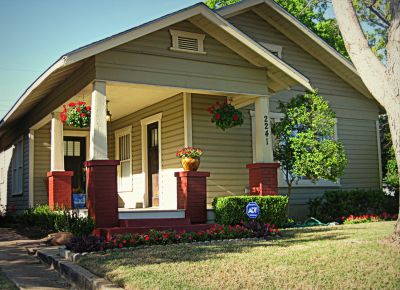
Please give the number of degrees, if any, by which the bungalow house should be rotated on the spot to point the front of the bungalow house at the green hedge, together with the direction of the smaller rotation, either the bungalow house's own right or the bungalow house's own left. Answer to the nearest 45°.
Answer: approximately 45° to the bungalow house's own left

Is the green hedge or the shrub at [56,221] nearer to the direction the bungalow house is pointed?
the green hedge

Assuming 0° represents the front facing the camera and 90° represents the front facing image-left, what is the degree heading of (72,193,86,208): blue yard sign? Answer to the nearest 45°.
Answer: approximately 0°

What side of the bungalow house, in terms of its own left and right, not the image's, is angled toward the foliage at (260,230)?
front

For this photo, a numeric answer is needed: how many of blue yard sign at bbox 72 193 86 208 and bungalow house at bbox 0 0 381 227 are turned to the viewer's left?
0

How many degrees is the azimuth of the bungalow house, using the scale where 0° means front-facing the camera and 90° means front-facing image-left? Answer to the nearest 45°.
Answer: approximately 315°

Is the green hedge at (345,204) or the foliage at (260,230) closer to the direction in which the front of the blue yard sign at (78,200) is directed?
the foliage

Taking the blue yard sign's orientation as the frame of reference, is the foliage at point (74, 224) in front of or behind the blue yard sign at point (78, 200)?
in front

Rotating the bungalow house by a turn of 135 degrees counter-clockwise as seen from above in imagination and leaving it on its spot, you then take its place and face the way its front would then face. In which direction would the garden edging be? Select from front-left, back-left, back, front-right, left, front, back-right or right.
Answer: back

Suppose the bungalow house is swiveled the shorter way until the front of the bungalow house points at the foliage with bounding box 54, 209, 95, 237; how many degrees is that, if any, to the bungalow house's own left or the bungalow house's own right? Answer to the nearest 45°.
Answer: approximately 90° to the bungalow house's own right
